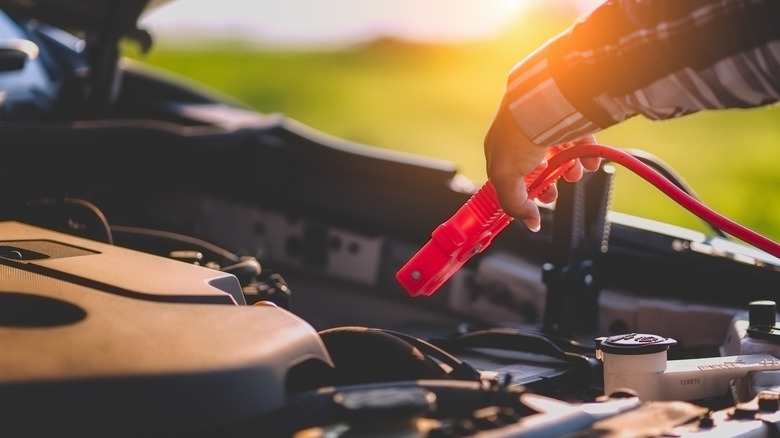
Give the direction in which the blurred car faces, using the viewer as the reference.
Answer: facing the viewer and to the right of the viewer
